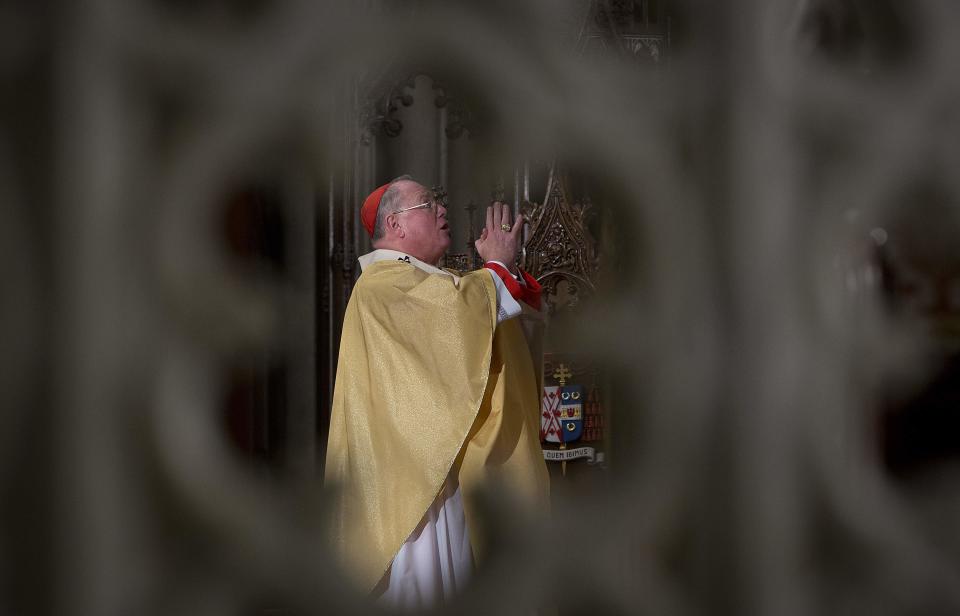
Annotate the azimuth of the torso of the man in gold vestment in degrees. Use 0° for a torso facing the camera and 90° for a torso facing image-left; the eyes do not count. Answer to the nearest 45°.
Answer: approximately 270°

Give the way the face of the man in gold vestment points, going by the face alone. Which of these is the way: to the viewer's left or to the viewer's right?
to the viewer's right
